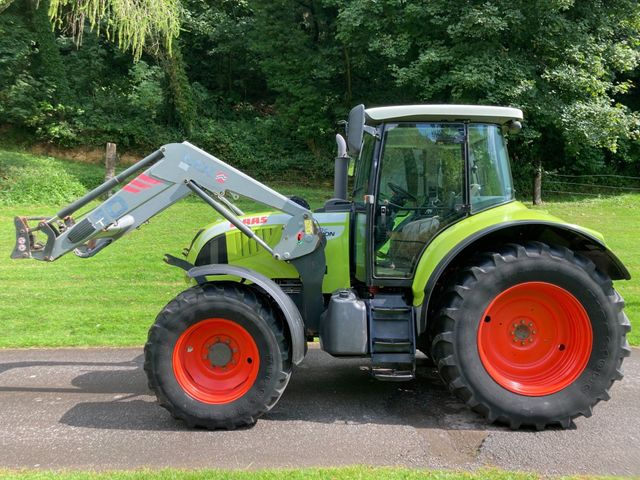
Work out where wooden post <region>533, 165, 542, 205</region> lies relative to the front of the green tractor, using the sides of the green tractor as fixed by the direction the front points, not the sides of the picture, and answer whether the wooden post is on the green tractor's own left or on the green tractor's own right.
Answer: on the green tractor's own right

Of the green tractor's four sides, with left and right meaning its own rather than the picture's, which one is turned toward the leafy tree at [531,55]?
right

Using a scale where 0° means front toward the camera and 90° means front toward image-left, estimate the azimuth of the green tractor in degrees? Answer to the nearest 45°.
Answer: approximately 90°
